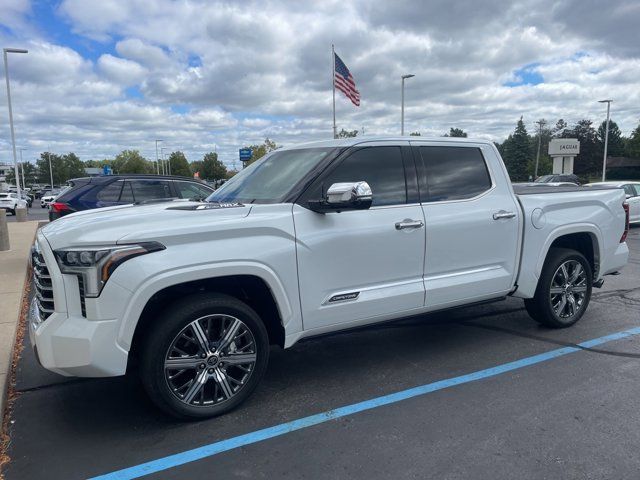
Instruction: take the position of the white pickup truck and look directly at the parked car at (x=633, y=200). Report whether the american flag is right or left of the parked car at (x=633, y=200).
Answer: left

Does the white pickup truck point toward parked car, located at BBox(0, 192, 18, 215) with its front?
no

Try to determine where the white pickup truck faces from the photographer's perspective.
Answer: facing the viewer and to the left of the viewer

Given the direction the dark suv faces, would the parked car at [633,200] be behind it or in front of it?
in front

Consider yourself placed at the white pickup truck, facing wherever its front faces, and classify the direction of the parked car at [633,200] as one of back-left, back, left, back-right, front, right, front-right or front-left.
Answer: back

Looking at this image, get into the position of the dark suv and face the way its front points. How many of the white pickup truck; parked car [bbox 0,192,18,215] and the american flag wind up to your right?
1

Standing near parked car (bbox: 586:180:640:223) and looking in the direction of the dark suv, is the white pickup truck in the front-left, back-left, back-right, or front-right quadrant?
front-left

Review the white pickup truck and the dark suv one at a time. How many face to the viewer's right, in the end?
1

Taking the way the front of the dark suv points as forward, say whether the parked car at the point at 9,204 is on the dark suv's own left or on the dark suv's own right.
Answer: on the dark suv's own left

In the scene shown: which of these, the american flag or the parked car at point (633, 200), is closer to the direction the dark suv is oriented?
the parked car

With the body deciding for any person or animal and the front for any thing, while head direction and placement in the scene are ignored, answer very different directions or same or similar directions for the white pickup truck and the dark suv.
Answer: very different directions

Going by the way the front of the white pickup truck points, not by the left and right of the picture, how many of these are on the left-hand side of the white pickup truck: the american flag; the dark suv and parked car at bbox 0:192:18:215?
0

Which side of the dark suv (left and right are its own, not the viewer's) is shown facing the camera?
right

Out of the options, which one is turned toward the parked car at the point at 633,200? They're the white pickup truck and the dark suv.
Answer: the dark suv

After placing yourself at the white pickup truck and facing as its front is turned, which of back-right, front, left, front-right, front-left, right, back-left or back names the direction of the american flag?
back-right
